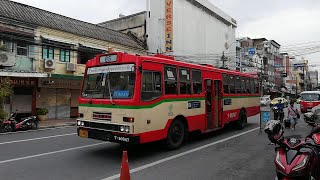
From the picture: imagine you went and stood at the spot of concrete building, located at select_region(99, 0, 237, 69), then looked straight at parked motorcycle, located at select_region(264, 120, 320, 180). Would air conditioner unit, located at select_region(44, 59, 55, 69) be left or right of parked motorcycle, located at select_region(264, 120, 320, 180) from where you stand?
right

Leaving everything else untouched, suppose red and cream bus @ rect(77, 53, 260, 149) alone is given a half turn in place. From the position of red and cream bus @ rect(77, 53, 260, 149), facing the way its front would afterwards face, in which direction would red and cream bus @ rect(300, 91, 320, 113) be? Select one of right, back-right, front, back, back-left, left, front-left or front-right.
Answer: front

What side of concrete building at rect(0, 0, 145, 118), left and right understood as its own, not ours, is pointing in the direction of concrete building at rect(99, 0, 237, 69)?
left

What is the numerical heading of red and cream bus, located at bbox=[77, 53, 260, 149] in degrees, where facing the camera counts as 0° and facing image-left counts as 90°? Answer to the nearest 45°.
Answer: approximately 45°

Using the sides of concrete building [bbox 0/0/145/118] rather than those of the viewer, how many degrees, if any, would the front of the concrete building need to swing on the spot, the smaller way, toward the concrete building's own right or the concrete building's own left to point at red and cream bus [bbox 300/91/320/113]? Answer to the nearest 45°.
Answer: approximately 45° to the concrete building's own left

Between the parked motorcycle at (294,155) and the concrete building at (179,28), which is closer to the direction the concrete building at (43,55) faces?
the parked motorcycle

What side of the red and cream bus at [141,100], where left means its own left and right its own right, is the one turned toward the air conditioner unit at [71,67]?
right

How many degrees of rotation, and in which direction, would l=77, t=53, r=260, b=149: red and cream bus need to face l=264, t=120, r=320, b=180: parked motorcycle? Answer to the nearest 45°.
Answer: approximately 90° to its left
